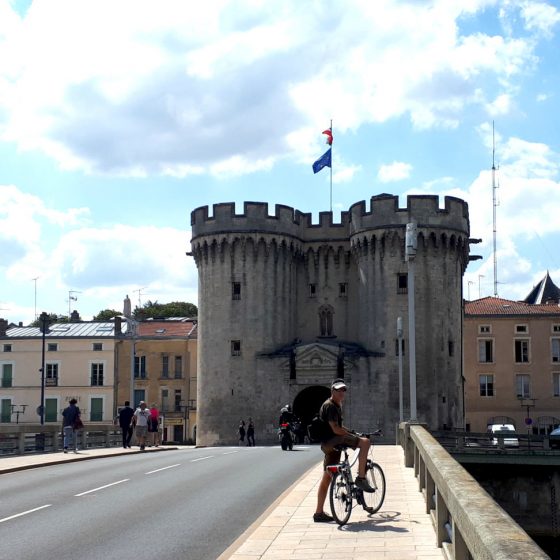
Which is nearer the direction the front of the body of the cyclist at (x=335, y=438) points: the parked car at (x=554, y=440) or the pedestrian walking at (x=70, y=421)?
the parked car

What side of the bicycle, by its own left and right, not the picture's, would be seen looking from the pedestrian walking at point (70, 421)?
left

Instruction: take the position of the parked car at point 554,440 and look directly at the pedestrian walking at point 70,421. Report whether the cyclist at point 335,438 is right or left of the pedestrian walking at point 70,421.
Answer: left

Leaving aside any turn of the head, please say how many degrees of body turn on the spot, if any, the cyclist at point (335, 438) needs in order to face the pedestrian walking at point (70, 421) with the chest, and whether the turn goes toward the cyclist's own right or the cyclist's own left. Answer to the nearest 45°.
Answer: approximately 135° to the cyclist's own left

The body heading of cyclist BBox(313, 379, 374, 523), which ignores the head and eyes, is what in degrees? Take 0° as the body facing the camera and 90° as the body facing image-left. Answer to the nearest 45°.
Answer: approximately 270°

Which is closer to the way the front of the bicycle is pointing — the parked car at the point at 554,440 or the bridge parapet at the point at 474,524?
the parked car

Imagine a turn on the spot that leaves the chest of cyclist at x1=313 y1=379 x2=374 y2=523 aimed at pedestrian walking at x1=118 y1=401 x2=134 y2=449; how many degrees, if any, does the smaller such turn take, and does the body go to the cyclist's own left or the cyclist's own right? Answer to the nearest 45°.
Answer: approximately 90° to the cyclist's own left

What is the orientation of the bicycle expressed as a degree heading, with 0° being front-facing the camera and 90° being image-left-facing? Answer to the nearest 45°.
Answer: approximately 225°

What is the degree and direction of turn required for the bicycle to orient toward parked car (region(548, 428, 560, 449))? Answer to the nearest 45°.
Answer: approximately 45° to its left
